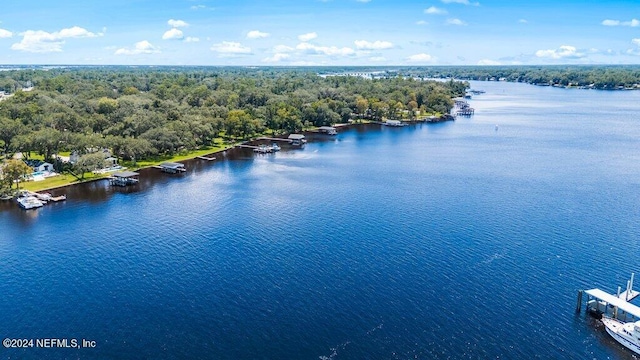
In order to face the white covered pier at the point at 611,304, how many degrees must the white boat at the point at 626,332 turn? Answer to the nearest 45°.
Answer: approximately 45° to its right

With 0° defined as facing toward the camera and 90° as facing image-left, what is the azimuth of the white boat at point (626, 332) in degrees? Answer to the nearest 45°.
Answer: approximately 135°
